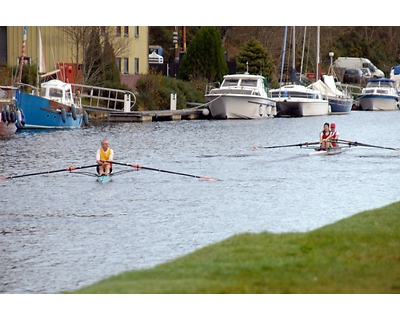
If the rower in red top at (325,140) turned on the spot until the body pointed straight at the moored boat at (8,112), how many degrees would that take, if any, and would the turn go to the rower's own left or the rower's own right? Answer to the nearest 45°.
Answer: approximately 45° to the rower's own right

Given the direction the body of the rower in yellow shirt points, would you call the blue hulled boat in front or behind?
behind

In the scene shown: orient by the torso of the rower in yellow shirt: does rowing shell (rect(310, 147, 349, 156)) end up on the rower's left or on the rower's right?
on the rower's left

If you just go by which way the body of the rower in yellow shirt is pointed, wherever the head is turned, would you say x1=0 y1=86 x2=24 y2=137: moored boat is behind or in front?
behind

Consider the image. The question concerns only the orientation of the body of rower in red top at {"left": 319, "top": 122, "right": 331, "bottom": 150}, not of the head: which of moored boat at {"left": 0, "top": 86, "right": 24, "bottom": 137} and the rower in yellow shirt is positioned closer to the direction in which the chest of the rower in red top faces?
the rower in yellow shirt
